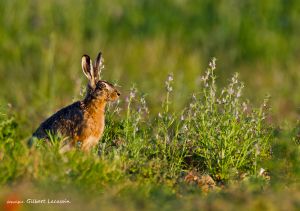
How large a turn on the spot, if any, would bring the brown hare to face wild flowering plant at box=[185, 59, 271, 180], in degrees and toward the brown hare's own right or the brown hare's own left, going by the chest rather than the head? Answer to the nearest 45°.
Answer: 0° — it already faces it

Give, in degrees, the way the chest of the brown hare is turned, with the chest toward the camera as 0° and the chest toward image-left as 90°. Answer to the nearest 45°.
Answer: approximately 270°
